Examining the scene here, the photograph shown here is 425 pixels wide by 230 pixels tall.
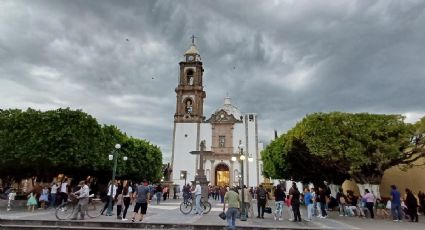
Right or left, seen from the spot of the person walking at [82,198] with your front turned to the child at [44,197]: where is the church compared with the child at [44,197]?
right

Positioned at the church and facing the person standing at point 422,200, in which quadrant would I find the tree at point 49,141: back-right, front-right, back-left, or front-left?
front-right

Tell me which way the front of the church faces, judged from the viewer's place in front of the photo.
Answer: facing the viewer

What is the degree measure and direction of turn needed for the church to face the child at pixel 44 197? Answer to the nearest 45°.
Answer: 0° — it already faces them

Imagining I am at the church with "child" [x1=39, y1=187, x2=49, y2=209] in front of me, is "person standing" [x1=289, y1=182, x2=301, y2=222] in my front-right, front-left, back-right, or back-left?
front-left

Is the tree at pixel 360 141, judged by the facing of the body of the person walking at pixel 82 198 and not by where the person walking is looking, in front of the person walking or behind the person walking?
behind

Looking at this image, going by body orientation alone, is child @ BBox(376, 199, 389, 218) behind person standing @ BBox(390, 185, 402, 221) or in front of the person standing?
in front

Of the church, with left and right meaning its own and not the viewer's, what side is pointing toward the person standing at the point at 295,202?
front
